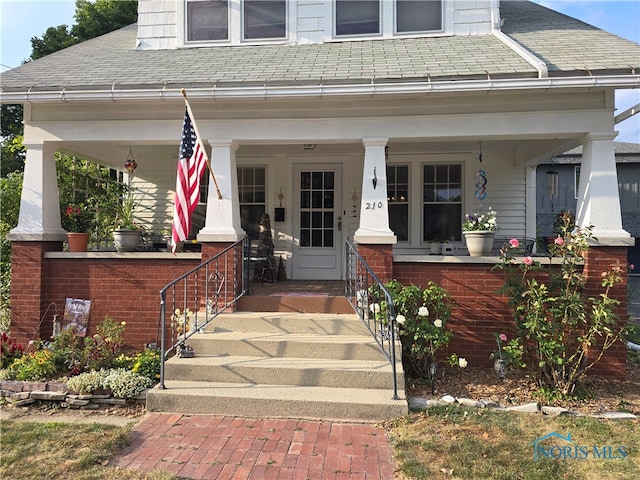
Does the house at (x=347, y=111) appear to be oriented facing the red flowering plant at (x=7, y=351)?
no

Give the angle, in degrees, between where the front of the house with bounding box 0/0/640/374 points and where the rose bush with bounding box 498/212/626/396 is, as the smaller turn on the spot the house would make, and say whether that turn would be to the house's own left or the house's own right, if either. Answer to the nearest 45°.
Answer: approximately 45° to the house's own left

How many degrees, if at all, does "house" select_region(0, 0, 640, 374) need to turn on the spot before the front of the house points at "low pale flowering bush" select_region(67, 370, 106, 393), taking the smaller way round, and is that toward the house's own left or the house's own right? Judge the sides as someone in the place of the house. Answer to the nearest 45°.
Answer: approximately 45° to the house's own right

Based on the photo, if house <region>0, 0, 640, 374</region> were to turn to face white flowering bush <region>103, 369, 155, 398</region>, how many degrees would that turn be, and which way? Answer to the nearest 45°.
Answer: approximately 45° to its right

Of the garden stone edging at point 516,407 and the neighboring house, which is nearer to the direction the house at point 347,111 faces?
the garden stone edging

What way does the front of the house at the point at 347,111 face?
toward the camera
